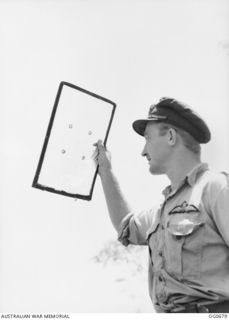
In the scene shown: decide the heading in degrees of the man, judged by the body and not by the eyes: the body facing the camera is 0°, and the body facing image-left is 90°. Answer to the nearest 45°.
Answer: approximately 45°

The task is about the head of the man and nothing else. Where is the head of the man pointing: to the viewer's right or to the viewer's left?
to the viewer's left
